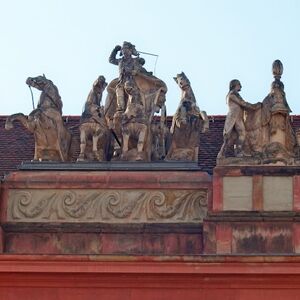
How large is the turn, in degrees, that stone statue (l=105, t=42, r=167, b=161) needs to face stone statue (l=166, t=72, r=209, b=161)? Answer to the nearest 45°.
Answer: approximately 90° to its left

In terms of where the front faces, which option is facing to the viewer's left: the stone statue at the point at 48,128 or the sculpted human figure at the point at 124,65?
the stone statue

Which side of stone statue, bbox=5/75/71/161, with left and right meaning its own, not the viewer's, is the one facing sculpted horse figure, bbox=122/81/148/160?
back

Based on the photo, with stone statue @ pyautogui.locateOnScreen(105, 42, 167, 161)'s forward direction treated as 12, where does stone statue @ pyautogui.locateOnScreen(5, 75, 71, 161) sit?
stone statue @ pyautogui.locateOnScreen(5, 75, 71, 161) is roughly at 3 o'clock from stone statue @ pyautogui.locateOnScreen(105, 42, 167, 161).

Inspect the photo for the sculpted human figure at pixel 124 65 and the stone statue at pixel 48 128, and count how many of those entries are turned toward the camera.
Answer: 1

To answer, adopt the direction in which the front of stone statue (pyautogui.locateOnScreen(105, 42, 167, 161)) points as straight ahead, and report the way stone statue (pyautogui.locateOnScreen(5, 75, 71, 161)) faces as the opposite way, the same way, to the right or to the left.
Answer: to the right

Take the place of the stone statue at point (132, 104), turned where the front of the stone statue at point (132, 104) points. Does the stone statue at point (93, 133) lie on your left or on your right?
on your right

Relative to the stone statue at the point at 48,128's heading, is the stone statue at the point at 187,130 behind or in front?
behind

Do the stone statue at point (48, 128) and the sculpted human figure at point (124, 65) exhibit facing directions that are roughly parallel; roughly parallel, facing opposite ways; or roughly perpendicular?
roughly perpendicular

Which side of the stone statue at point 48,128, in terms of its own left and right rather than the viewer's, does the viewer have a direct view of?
left

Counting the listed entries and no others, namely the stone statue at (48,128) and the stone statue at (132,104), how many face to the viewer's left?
1
